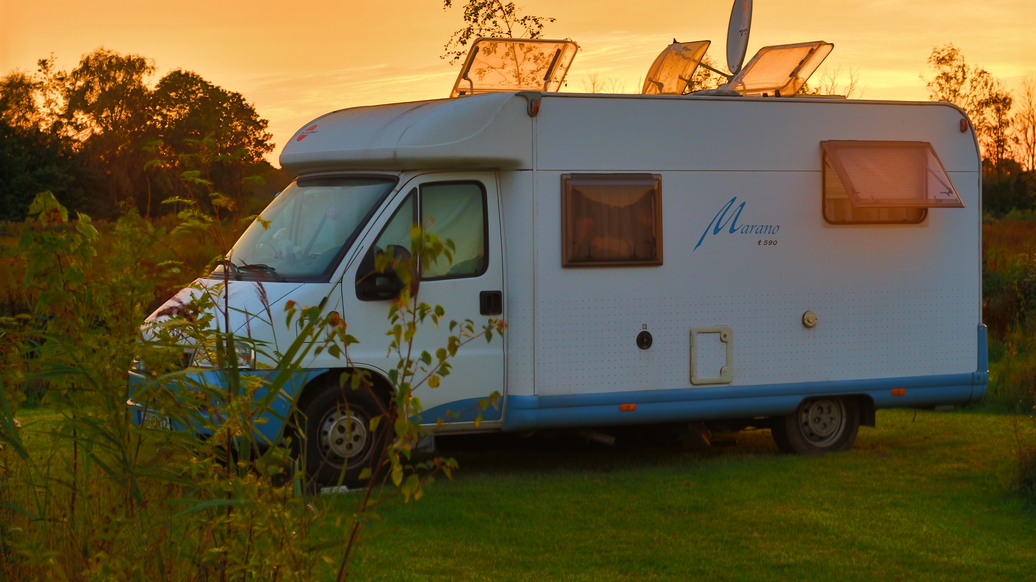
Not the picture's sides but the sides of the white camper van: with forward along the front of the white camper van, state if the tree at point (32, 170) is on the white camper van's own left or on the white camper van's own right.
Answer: on the white camper van's own right

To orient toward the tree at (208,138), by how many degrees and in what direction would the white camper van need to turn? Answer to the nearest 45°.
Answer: approximately 45° to its right

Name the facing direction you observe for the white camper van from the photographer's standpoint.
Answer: facing the viewer and to the left of the viewer
